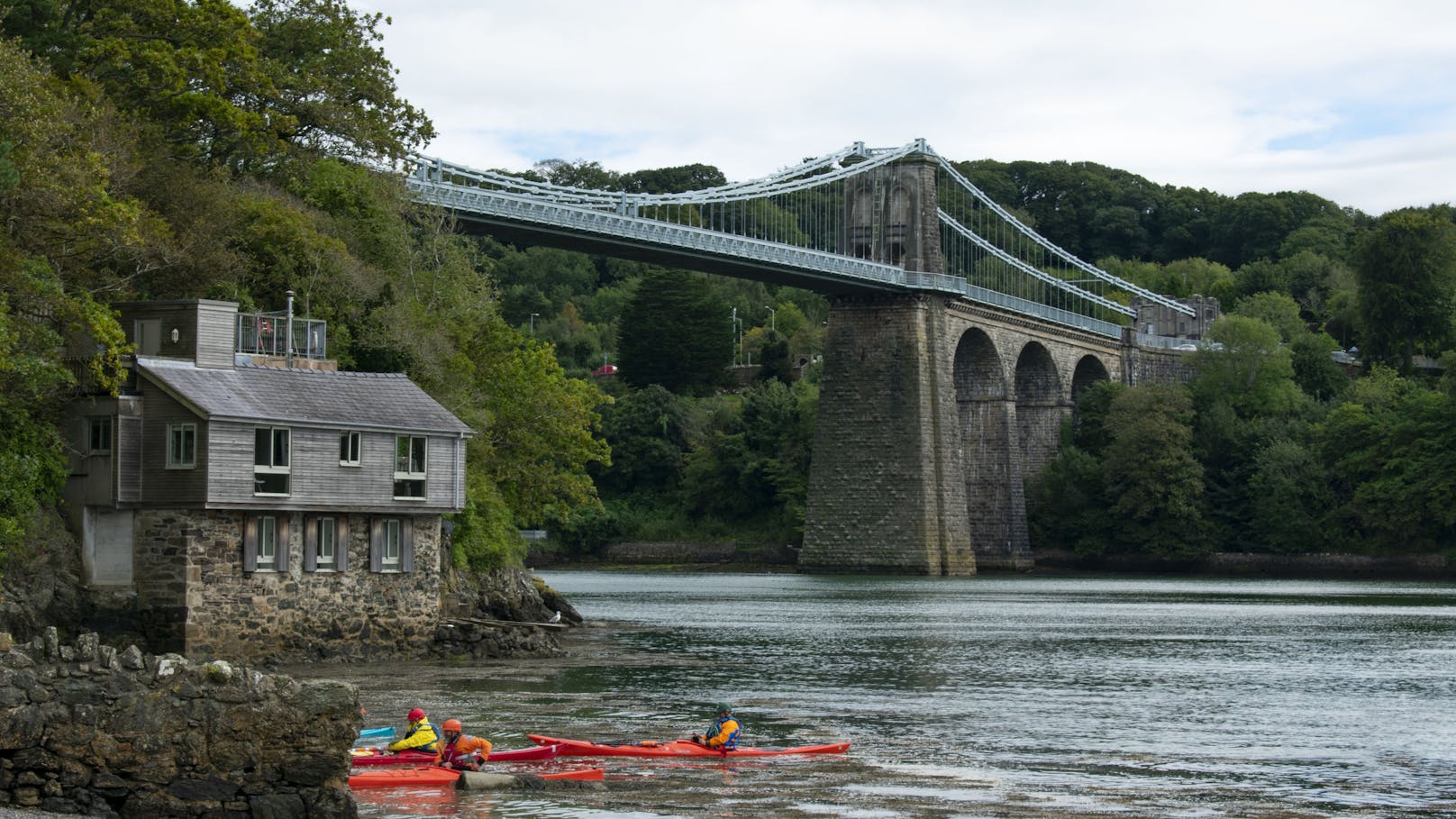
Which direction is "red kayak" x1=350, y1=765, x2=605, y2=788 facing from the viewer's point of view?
to the viewer's left

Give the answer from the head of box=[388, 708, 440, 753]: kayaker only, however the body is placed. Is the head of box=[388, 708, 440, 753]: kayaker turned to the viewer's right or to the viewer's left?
to the viewer's left

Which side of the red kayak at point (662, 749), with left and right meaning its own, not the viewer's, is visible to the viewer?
left

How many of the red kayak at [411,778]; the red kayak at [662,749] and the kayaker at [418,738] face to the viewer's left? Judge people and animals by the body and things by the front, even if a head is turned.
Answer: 3

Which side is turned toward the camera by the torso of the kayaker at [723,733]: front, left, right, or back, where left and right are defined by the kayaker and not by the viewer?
left

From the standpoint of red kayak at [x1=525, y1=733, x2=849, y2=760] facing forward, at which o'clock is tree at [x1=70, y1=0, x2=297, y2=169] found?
The tree is roughly at 2 o'clock from the red kayak.

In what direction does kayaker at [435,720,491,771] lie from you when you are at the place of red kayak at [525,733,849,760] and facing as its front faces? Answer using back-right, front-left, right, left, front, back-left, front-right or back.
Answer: front-left

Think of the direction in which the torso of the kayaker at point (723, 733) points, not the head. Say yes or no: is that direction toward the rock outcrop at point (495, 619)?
no
